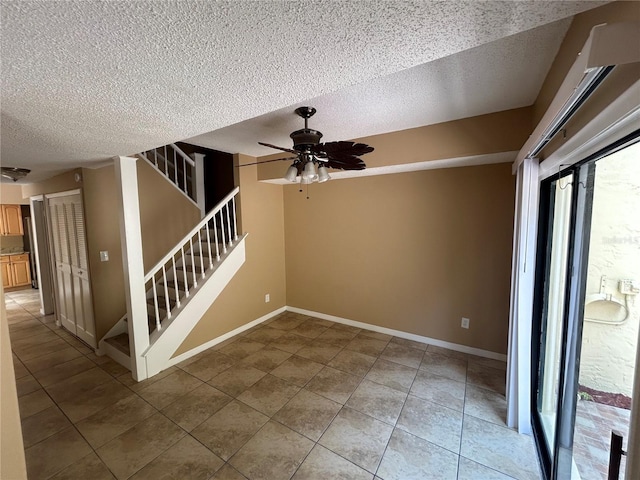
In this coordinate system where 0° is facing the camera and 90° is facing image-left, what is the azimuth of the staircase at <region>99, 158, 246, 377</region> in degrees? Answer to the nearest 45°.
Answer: approximately 45°

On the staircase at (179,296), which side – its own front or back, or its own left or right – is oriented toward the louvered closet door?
right

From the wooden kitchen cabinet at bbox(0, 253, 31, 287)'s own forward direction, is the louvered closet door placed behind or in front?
in front

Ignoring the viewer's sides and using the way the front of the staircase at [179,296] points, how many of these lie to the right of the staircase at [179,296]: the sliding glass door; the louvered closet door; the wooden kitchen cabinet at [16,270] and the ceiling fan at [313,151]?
2

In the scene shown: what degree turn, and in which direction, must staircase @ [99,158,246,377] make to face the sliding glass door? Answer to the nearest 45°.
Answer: approximately 90° to its left

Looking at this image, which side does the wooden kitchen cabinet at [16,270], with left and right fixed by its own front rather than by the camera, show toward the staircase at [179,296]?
front

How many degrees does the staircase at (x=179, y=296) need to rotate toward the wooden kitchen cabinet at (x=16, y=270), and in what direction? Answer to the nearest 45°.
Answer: approximately 90° to its right

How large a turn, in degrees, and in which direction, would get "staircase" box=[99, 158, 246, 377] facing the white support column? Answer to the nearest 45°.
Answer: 0° — it already faces it
